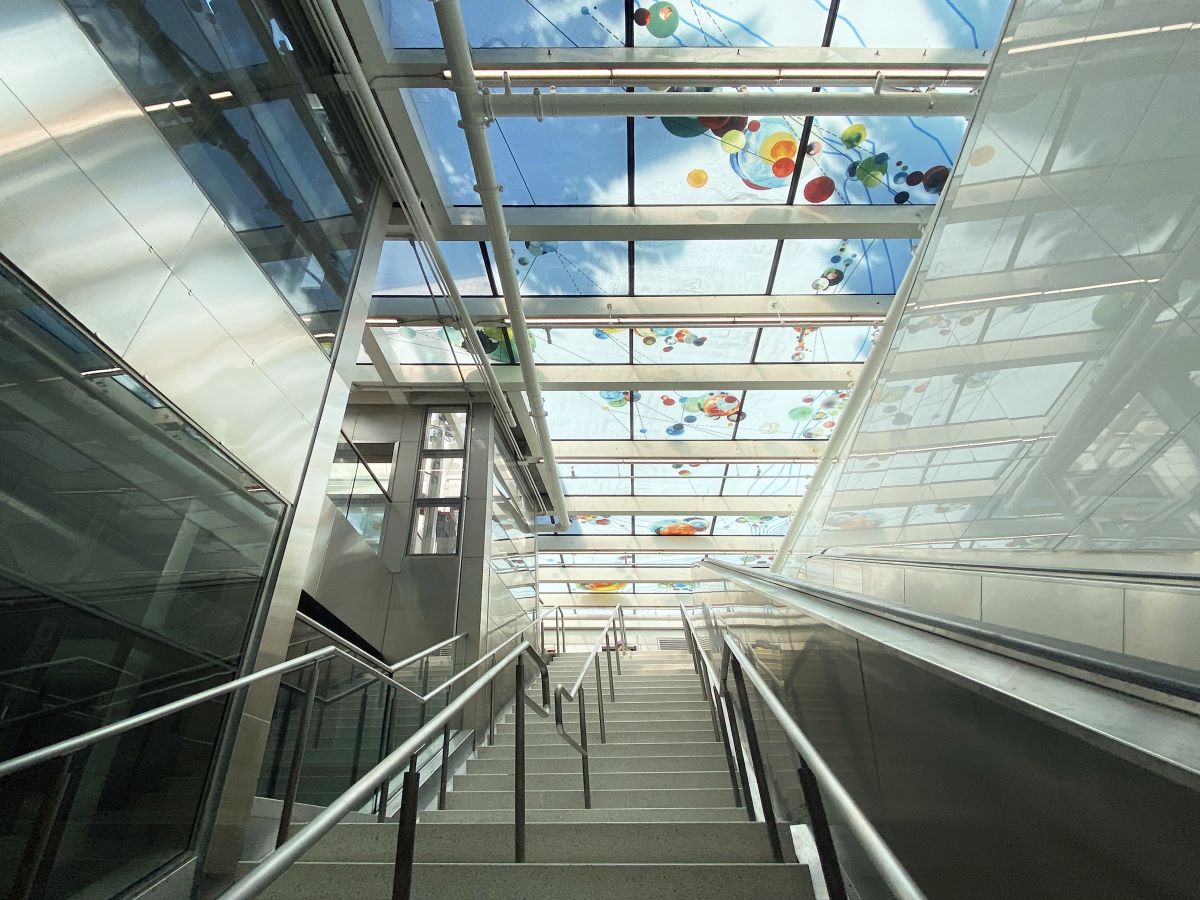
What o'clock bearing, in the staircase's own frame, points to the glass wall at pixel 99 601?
The glass wall is roughly at 3 o'clock from the staircase.

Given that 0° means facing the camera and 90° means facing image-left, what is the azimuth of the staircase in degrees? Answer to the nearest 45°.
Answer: approximately 0°
